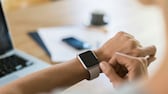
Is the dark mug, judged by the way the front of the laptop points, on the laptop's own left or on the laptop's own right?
on the laptop's own left

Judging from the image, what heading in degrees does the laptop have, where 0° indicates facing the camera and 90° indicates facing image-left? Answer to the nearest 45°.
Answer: approximately 315°

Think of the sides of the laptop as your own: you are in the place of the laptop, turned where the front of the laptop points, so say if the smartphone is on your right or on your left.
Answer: on your left
